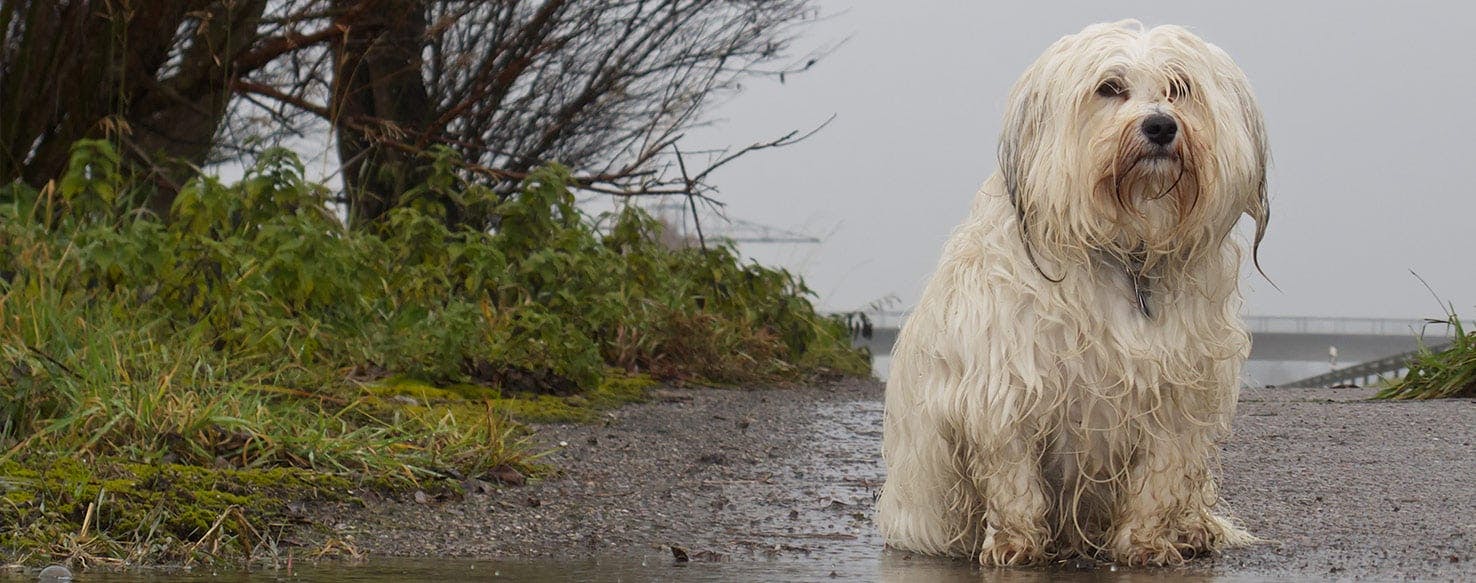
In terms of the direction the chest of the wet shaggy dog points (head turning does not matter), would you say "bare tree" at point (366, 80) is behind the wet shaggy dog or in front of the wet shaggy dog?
behind

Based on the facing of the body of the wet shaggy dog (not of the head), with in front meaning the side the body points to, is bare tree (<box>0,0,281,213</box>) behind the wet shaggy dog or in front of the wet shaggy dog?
behind

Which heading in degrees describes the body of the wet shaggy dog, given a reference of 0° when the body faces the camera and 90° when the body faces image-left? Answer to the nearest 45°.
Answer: approximately 315°
